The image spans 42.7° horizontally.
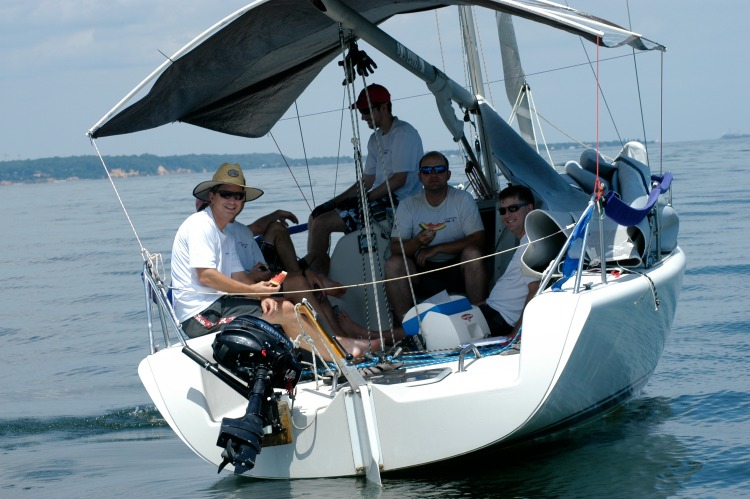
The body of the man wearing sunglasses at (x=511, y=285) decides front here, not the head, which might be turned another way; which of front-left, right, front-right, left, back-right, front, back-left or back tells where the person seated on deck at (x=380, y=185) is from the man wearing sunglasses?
right

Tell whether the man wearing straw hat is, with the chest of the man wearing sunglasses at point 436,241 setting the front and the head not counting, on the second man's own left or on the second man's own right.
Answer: on the second man's own right

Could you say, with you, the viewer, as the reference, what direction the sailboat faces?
facing away from the viewer and to the right of the viewer

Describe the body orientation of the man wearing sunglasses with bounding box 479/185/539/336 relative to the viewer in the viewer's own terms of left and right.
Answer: facing the viewer and to the left of the viewer

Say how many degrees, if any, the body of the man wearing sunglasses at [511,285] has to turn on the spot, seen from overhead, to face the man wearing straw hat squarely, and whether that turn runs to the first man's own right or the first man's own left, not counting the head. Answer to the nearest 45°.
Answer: approximately 45° to the first man's own right

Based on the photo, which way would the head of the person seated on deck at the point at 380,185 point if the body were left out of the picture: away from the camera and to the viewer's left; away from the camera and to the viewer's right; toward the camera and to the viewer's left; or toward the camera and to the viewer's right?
toward the camera and to the viewer's left

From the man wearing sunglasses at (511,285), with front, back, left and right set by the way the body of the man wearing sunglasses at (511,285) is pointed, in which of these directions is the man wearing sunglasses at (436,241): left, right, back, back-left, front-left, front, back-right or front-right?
right

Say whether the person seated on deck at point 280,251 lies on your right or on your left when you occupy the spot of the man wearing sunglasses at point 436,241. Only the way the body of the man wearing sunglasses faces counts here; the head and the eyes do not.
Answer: on your right

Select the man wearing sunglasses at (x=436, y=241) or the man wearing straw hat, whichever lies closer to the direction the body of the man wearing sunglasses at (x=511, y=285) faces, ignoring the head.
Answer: the man wearing straw hat

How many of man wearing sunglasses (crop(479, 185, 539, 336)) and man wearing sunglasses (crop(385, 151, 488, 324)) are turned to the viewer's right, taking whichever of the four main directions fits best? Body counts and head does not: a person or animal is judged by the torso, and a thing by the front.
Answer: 0
